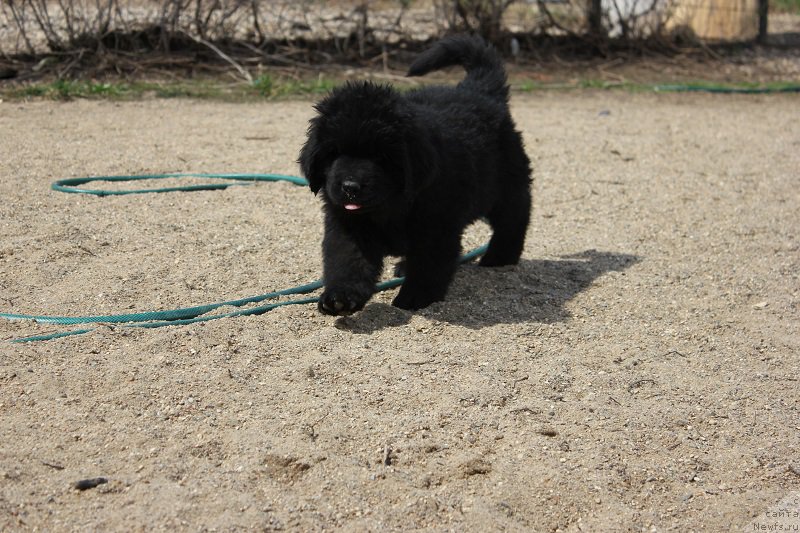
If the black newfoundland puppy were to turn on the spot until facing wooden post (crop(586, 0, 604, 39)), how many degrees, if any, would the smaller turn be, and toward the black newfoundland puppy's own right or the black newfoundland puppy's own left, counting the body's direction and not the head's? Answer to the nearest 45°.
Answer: approximately 135° to the black newfoundland puppy's own right

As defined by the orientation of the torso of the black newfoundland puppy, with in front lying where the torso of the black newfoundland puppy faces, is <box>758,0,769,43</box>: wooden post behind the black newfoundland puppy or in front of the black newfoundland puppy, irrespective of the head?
behind

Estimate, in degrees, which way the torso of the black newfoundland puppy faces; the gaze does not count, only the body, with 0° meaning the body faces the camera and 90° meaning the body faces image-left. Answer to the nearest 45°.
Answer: approximately 45°
